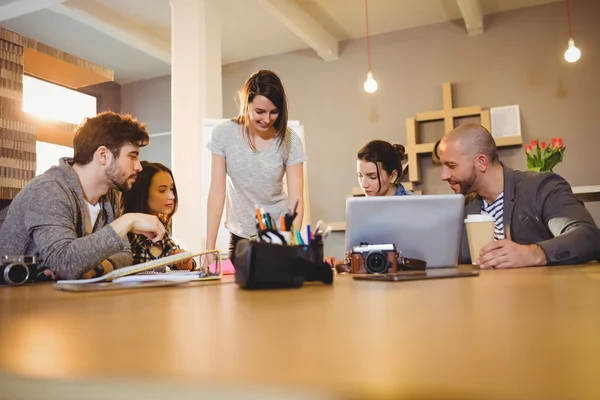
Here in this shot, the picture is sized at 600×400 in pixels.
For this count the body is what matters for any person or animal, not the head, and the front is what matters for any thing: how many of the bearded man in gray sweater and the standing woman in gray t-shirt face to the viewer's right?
1

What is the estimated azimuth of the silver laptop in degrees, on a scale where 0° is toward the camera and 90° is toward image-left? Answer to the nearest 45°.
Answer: approximately 180°

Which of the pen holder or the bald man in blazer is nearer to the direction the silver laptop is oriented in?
the bald man in blazer

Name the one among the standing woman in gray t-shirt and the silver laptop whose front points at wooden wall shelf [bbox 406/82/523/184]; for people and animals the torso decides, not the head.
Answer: the silver laptop

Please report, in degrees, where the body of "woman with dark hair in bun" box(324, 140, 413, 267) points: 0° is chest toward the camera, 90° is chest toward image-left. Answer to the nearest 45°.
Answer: approximately 45°

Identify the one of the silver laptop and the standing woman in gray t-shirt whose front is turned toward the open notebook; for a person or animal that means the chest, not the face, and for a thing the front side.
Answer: the standing woman in gray t-shirt

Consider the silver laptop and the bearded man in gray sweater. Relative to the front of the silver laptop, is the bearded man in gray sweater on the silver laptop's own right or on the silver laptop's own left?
on the silver laptop's own left

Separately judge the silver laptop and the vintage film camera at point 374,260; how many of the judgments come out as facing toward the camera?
1

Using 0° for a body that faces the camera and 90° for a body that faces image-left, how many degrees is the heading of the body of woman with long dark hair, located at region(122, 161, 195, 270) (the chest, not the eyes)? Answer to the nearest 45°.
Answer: approximately 315°

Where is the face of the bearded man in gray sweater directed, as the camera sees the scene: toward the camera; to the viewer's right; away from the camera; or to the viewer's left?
to the viewer's right

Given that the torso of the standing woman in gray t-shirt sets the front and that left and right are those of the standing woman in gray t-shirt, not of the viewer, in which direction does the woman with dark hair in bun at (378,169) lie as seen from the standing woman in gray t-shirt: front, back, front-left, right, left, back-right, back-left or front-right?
back-left

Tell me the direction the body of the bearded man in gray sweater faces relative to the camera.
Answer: to the viewer's right

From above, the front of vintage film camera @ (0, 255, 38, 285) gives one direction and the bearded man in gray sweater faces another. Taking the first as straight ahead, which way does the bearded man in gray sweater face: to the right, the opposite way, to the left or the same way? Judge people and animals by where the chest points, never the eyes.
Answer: to the left
